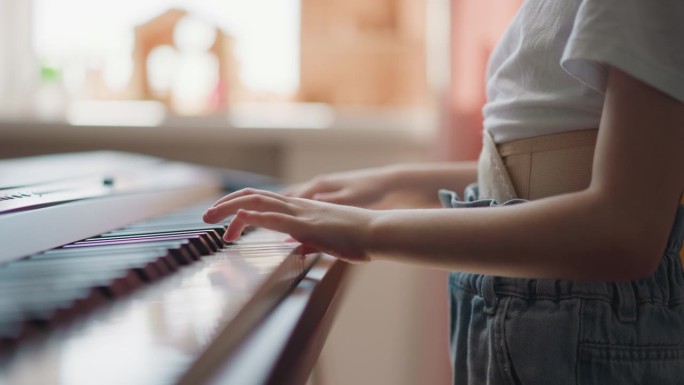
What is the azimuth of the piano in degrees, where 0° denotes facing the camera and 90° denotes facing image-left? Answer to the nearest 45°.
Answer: approximately 270°
